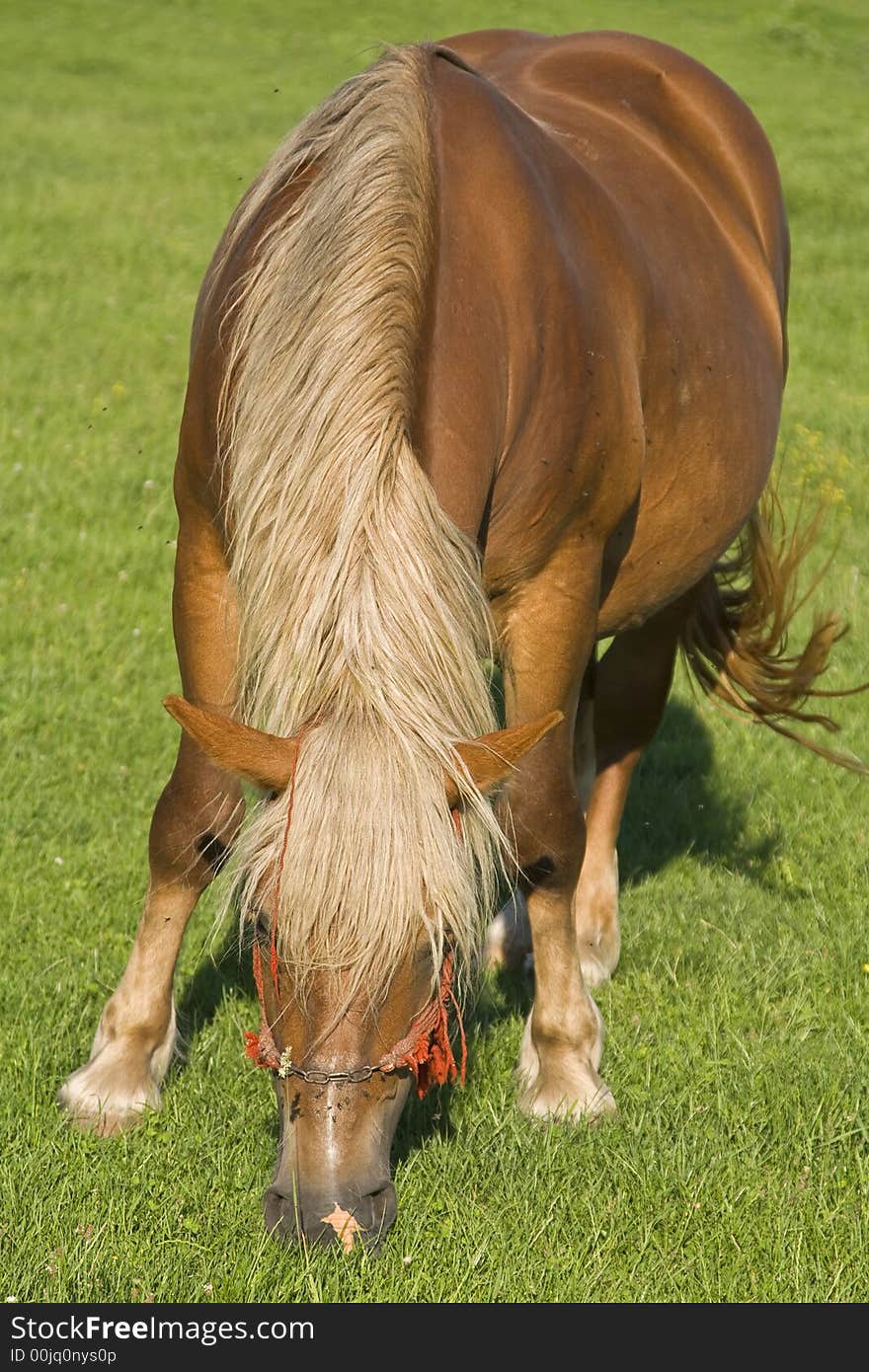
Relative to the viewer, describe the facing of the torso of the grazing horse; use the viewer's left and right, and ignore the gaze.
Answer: facing the viewer and to the left of the viewer
